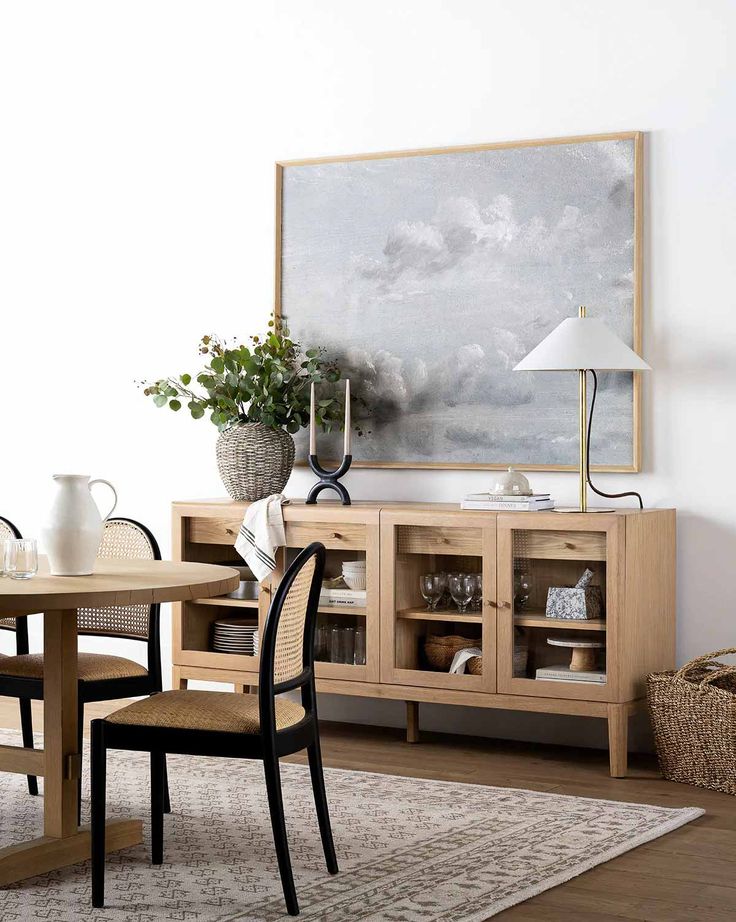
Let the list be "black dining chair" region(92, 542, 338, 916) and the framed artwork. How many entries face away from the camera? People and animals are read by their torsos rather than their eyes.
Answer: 0

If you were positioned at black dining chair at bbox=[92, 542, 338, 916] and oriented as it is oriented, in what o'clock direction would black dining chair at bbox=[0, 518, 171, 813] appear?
black dining chair at bbox=[0, 518, 171, 813] is roughly at 2 o'clock from black dining chair at bbox=[92, 542, 338, 916].

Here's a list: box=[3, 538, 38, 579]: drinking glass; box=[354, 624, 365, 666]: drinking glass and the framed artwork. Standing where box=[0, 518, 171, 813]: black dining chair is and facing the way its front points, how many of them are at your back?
2

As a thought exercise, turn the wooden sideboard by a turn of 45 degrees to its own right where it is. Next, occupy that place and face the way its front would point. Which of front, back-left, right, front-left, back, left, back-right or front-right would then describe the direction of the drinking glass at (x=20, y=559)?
front-left

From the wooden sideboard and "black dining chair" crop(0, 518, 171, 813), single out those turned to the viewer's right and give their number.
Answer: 0

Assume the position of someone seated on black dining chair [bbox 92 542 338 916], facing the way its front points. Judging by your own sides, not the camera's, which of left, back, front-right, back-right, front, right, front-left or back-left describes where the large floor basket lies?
back-right

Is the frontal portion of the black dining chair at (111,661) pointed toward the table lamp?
no

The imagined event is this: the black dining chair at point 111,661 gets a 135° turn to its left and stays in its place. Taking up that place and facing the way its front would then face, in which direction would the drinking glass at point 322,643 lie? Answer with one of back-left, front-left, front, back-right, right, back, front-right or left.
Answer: front-left

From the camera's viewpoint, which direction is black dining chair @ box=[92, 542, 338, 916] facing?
to the viewer's left

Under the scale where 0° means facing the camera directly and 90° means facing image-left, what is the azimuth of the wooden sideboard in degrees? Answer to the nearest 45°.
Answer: approximately 45°

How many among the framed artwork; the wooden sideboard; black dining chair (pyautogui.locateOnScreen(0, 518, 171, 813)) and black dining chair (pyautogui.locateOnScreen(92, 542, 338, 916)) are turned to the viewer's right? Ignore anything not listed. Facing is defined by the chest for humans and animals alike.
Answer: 0

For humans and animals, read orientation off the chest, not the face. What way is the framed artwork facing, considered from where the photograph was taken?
facing the viewer and to the left of the viewer

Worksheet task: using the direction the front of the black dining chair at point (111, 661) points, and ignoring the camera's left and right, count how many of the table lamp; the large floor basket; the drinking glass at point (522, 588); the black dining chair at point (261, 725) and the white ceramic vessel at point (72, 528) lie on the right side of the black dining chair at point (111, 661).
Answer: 0
